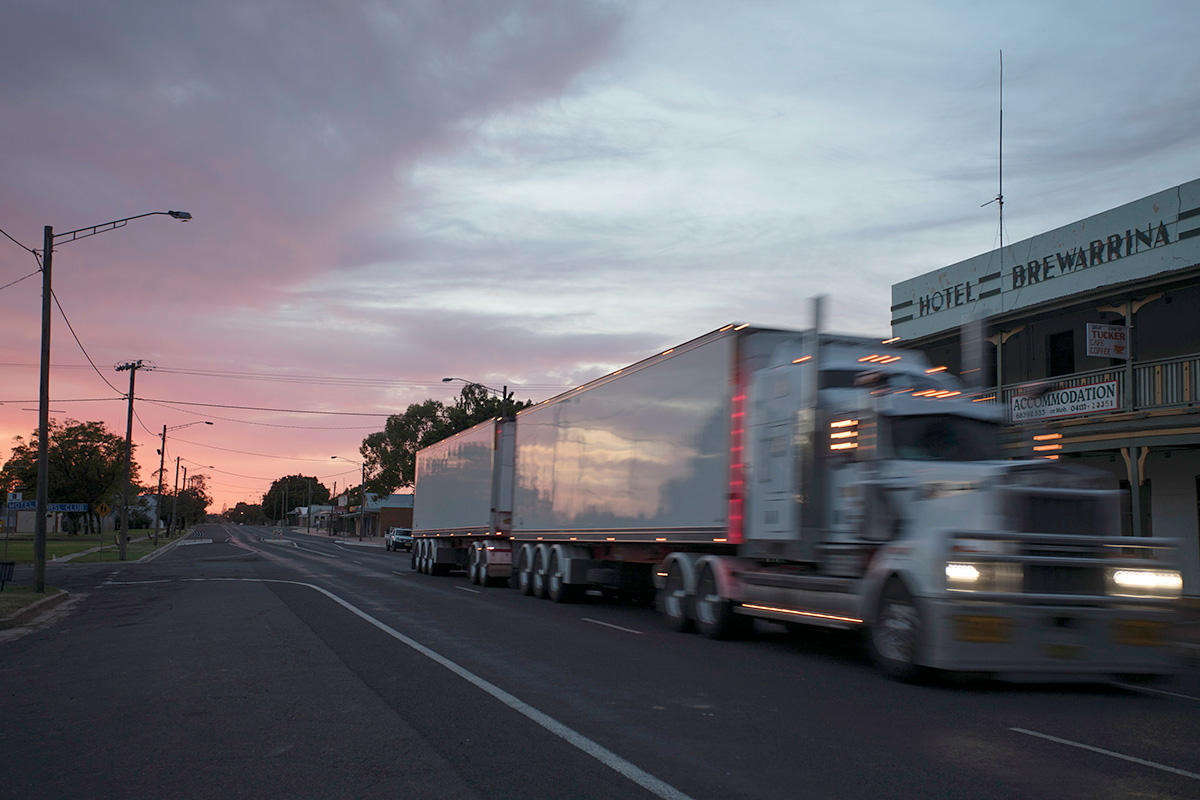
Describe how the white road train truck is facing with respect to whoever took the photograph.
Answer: facing the viewer and to the right of the viewer

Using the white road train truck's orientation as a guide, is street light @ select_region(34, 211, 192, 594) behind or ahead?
behind
